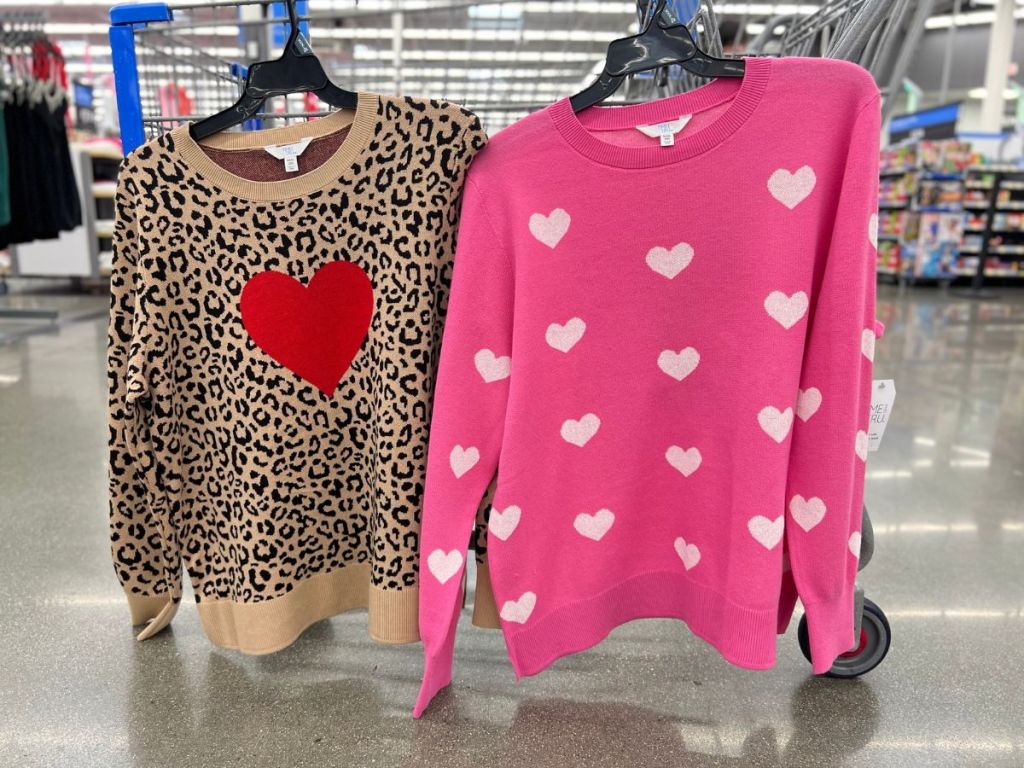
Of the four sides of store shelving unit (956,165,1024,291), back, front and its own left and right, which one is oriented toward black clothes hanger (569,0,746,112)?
front

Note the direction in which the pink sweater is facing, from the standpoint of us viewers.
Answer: facing the viewer

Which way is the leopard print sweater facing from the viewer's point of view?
toward the camera

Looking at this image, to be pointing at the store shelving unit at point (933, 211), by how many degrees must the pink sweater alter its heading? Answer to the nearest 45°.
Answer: approximately 180°

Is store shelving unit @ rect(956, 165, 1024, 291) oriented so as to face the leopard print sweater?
yes

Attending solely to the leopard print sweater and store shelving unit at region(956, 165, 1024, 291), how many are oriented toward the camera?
2

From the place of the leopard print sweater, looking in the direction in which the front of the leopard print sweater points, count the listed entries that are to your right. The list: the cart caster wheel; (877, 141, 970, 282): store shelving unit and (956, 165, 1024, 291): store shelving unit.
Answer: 0

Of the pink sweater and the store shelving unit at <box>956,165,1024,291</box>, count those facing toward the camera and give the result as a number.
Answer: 2

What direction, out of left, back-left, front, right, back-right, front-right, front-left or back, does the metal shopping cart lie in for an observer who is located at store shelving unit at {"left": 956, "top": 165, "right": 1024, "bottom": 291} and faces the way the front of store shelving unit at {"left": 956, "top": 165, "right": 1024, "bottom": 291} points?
front

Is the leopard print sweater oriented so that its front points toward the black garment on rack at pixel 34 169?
no
